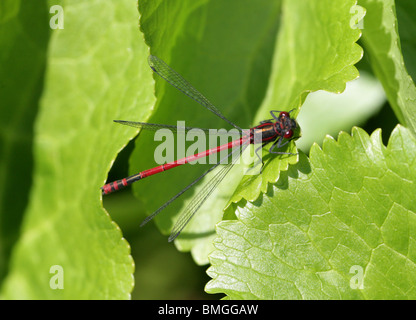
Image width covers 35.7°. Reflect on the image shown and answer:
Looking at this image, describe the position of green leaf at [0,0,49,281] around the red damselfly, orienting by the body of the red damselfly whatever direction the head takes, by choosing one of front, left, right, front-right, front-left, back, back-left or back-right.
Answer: back

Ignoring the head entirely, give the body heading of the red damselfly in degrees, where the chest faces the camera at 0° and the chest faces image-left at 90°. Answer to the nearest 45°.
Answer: approximately 270°

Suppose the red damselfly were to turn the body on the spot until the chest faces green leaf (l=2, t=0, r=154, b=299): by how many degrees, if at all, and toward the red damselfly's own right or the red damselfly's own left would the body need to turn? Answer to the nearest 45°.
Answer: approximately 180°

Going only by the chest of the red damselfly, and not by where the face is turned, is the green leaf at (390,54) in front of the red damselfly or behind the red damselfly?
in front
